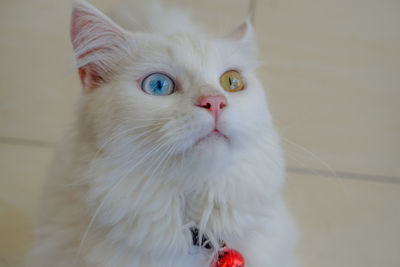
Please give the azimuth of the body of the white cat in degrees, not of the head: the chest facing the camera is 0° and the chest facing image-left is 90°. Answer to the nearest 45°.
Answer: approximately 315°
